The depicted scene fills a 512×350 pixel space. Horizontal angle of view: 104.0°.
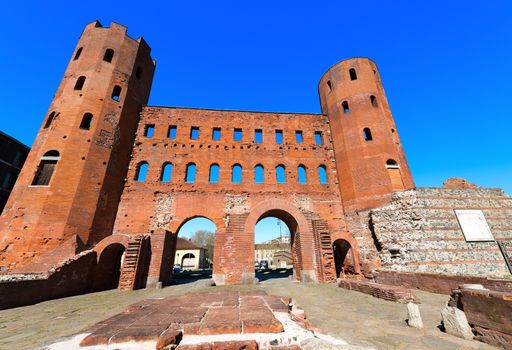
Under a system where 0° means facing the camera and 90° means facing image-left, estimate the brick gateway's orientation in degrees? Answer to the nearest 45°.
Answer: approximately 0°

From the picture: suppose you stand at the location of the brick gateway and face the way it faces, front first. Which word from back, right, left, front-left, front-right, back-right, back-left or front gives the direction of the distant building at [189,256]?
back

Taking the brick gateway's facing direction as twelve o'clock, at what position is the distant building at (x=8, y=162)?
The distant building is roughly at 4 o'clock from the brick gateway.
